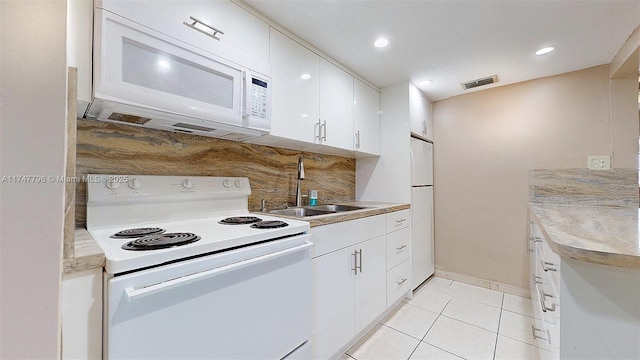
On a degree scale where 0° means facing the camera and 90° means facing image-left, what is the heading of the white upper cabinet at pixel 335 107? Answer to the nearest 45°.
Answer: approximately 315°

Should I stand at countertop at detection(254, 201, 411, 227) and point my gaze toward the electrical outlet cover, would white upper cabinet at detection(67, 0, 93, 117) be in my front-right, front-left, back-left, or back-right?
back-right

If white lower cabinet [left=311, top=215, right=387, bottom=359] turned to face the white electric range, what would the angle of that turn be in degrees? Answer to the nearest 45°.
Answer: approximately 90° to its right

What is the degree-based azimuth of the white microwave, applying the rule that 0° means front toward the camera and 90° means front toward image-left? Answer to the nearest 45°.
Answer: approximately 315°

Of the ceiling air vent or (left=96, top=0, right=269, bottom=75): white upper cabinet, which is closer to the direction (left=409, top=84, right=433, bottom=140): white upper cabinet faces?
the ceiling air vent

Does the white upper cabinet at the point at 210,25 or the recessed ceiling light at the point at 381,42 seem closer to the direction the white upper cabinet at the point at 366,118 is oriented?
the recessed ceiling light

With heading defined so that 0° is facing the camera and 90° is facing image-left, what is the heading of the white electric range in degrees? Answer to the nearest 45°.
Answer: approximately 315°

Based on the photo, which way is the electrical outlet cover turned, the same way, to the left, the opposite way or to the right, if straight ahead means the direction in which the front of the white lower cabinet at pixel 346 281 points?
to the right
